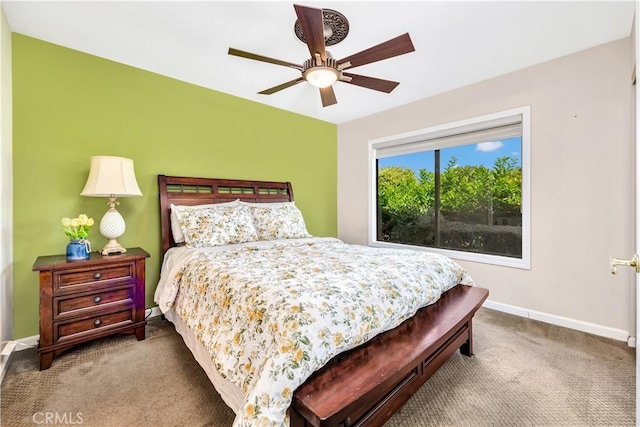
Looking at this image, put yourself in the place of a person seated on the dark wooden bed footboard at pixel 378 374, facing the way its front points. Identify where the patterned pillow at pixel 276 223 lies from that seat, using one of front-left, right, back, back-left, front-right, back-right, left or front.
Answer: back

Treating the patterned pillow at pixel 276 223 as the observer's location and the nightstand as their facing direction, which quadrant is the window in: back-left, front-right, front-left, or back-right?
back-left

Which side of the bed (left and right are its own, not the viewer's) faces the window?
left

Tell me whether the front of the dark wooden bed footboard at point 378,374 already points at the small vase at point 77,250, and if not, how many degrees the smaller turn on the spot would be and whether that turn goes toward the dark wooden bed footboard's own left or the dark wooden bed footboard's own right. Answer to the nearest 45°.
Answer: approximately 135° to the dark wooden bed footboard's own right

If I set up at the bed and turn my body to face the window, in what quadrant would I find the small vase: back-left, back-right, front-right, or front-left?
back-left

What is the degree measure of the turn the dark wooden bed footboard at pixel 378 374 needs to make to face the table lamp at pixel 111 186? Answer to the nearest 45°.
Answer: approximately 135° to its right

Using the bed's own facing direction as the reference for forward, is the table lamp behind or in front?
behind

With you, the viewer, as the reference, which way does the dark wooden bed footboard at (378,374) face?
facing the viewer and to the right of the viewer

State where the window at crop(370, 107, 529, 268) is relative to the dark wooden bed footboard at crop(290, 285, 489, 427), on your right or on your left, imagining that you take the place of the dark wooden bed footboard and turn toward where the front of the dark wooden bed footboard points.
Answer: on your left

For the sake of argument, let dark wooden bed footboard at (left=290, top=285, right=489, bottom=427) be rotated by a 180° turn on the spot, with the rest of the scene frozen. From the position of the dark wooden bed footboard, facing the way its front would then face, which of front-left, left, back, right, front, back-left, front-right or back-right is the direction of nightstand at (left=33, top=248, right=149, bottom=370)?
front-left
